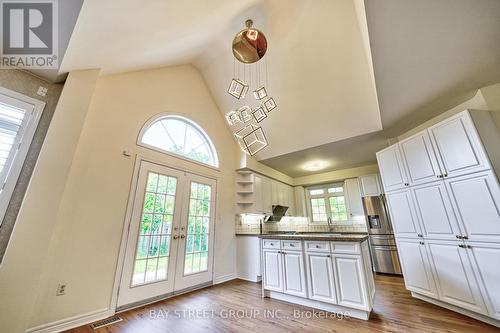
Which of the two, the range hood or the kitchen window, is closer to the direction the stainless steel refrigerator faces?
the range hood

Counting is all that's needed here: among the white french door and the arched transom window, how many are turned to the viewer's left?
0

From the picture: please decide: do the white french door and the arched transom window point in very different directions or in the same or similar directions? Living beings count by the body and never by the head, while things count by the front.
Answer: same or similar directions

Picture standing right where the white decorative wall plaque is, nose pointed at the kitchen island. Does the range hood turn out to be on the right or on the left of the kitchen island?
left

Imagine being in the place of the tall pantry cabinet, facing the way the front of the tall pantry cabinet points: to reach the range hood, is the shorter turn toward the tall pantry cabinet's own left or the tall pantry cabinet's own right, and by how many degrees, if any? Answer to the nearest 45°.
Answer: approximately 45° to the tall pantry cabinet's own right

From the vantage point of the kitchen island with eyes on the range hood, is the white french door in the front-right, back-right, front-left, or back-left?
front-left

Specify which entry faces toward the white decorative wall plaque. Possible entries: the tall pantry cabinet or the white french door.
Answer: the tall pantry cabinet

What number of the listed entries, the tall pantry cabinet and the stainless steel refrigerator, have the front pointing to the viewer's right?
0

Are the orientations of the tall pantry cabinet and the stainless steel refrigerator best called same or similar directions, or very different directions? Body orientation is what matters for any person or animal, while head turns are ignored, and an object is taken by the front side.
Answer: same or similar directions

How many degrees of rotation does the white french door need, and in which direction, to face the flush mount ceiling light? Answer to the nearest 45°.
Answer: approximately 45° to its left

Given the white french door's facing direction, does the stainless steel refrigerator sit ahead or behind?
ahead

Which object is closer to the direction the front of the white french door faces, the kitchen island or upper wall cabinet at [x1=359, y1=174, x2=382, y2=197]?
the kitchen island

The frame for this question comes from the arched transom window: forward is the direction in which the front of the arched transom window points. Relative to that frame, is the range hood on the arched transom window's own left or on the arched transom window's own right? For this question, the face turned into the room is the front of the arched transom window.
on the arched transom window's own left

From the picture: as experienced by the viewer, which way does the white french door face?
facing the viewer and to the right of the viewer

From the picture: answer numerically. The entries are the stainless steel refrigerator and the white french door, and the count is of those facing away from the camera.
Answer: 0

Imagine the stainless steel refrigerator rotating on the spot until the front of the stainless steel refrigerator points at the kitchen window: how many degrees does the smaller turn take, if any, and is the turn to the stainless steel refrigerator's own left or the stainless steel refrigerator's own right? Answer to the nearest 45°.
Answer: approximately 90° to the stainless steel refrigerator's own right

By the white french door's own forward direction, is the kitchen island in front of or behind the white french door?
in front
